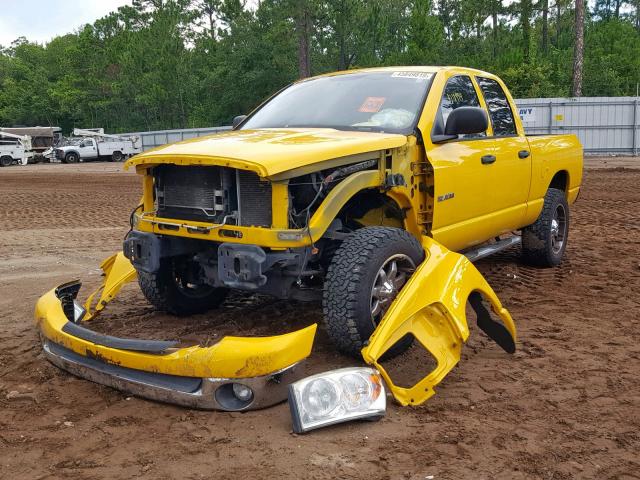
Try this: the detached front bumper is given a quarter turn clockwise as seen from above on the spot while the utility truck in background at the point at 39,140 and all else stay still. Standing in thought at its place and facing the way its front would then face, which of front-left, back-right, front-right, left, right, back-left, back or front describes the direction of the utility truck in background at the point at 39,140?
front-right

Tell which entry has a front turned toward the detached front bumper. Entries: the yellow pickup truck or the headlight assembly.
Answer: the yellow pickup truck

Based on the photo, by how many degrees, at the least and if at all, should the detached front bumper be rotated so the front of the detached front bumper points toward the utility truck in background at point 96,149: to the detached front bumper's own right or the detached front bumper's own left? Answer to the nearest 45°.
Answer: approximately 135° to the detached front bumper's own right

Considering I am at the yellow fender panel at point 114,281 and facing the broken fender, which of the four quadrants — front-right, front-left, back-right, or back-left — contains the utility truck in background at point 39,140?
back-left

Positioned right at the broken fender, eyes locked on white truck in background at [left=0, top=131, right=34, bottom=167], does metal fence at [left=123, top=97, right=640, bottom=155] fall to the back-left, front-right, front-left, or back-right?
front-right

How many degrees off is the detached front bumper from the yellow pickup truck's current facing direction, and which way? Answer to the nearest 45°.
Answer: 0° — it already faces it

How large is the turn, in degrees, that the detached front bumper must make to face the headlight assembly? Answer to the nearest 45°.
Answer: approximately 90° to its left

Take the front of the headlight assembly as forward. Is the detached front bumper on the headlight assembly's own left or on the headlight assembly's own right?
on the headlight assembly's own right

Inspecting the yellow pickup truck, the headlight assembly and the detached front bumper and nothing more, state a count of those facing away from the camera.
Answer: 0

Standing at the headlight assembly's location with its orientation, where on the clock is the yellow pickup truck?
The yellow pickup truck is roughly at 6 o'clock from the headlight assembly.

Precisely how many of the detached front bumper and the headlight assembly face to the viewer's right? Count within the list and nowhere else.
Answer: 0

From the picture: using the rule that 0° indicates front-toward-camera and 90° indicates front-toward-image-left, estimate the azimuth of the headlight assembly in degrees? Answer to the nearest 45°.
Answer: approximately 0°

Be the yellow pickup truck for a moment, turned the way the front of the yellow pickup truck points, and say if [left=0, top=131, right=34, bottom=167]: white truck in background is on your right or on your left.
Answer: on your right

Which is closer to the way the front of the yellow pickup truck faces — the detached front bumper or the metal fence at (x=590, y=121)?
the detached front bumper

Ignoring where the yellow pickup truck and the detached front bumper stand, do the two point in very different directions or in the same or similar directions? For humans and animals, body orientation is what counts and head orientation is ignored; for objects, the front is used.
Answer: same or similar directions
